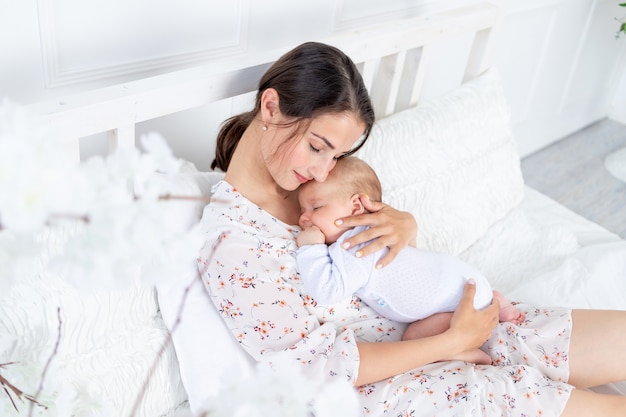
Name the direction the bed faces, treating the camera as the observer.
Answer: facing the viewer and to the right of the viewer

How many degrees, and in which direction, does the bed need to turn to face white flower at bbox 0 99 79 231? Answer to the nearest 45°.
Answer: approximately 45° to its right

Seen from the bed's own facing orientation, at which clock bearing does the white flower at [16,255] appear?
The white flower is roughly at 2 o'clock from the bed.

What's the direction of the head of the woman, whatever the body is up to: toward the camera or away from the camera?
toward the camera
